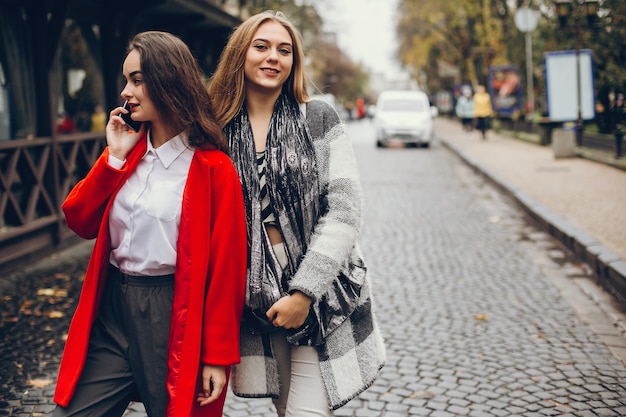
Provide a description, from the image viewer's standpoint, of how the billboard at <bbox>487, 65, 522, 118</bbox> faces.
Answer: facing the viewer

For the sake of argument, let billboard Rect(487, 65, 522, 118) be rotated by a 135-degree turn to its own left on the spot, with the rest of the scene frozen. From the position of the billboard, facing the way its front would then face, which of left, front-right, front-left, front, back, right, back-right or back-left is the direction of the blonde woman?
back-right

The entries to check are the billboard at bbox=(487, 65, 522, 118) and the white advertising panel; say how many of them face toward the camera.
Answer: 2

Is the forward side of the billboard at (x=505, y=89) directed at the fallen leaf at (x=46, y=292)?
yes

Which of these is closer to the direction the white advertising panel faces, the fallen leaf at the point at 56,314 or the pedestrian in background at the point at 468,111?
the fallen leaf

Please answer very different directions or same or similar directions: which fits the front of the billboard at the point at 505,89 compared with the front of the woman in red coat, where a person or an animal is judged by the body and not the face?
same or similar directions

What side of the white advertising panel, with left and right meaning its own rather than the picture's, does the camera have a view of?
front

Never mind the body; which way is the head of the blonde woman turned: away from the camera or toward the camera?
toward the camera

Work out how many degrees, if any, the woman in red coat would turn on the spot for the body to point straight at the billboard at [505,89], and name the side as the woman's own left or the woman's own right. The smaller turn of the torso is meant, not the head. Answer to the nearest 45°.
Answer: approximately 180°

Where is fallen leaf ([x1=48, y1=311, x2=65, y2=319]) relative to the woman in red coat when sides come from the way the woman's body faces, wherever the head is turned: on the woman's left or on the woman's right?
on the woman's right

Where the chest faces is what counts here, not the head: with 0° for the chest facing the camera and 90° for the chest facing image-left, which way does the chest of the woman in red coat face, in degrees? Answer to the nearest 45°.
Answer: approximately 45°

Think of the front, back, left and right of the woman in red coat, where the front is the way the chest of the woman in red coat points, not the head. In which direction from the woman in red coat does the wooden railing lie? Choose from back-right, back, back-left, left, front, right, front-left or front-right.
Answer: back-right
